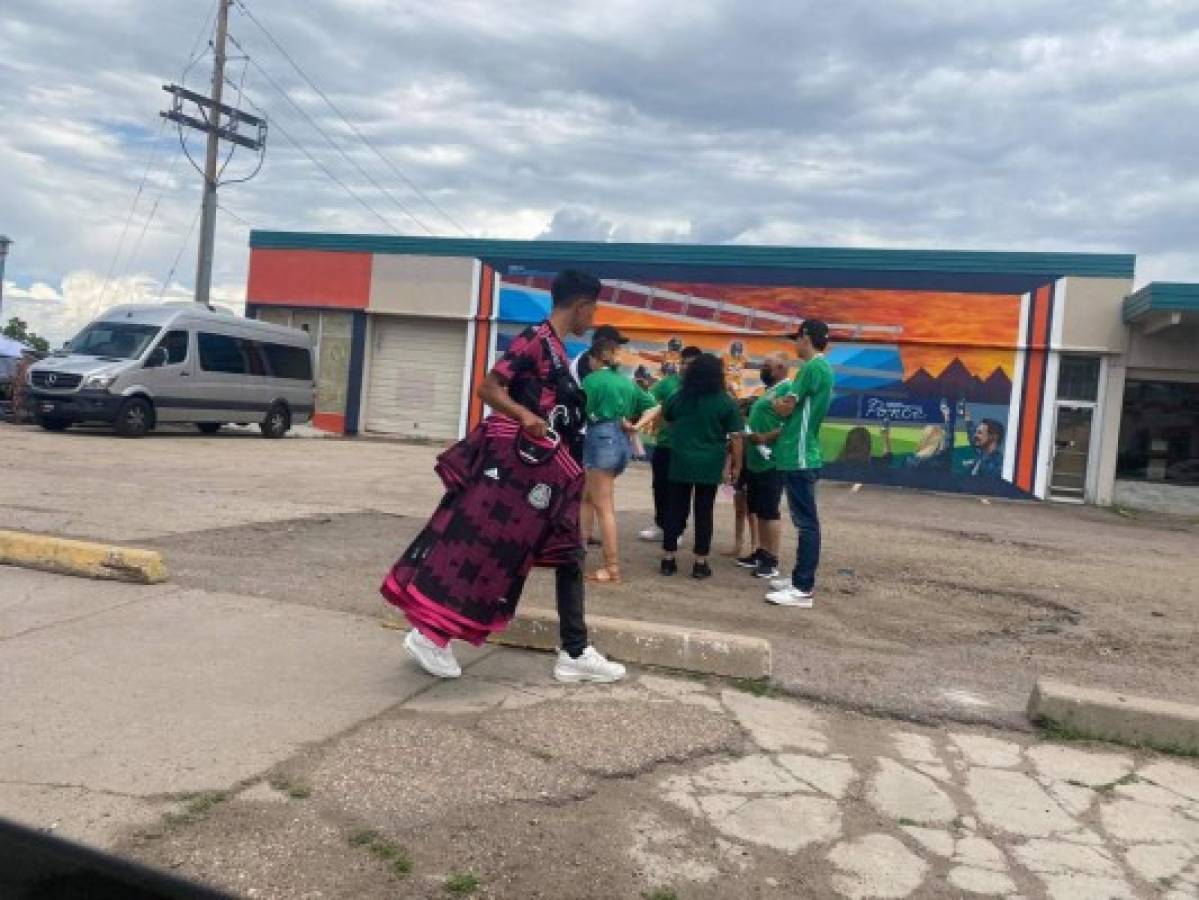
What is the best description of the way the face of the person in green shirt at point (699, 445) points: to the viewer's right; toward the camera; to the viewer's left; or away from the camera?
away from the camera

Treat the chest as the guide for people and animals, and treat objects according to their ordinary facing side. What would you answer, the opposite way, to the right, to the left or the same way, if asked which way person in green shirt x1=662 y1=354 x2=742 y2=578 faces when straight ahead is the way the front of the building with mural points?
the opposite way

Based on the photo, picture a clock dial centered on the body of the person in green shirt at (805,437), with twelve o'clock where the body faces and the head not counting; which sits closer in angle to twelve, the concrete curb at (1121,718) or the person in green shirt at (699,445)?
the person in green shirt

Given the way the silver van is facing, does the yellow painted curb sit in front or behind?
in front

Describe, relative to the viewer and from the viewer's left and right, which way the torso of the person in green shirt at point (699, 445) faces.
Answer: facing away from the viewer

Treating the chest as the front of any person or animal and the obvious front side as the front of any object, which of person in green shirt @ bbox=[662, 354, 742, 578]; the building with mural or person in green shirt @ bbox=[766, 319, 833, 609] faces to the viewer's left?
person in green shirt @ bbox=[766, 319, 833, 609]

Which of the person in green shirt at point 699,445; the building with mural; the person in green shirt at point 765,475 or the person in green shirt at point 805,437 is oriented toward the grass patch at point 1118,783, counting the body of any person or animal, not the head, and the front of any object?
the building with mural

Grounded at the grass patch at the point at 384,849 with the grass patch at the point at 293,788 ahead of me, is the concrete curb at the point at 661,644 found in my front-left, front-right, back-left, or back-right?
front-right

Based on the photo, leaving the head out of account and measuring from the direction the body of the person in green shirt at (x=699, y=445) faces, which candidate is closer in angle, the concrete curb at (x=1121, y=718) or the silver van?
the silver van

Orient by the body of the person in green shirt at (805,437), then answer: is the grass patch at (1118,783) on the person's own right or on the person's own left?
on the person's own left

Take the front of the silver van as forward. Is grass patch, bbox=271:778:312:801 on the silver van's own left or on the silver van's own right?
on the silver van's own left

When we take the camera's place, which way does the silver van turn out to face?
facing the viewer and to the left of the viewer

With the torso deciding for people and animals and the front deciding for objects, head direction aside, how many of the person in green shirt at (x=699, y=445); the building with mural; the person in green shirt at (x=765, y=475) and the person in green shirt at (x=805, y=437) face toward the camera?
1

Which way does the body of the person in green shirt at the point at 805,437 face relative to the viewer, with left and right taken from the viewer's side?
facing to the left of the viewer

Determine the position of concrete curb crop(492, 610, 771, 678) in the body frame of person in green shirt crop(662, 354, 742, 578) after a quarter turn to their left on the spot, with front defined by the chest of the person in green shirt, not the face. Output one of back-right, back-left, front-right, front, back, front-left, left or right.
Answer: left

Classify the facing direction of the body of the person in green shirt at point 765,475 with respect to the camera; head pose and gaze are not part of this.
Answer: to the viewer's left

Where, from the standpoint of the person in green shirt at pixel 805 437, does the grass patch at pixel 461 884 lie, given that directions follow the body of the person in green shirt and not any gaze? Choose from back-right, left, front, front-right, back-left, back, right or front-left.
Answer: left

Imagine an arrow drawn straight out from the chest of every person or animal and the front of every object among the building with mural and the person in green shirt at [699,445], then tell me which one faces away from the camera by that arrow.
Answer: the person in green shirt

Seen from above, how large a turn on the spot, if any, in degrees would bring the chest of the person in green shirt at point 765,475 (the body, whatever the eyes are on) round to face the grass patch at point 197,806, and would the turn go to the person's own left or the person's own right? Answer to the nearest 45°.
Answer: approximately 90° to the person's own left

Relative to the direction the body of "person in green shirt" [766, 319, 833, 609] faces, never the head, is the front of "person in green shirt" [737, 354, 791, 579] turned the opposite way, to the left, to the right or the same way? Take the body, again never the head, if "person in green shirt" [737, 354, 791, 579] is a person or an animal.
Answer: the same way

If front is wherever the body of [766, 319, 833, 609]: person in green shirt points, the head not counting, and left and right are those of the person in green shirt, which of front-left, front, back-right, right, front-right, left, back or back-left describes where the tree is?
front-right

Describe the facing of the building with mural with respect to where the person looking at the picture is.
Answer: facing the viewer
